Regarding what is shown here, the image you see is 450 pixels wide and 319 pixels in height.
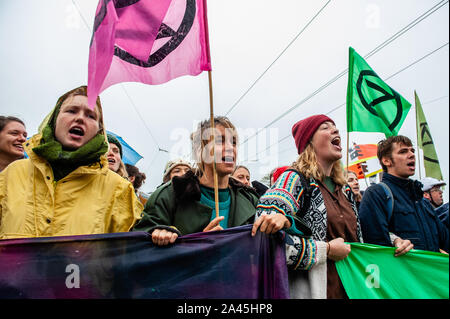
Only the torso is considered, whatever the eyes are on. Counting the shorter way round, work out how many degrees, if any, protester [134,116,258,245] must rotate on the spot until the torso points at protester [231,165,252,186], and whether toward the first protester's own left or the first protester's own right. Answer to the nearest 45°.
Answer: approximately 135° to the first protester's own left

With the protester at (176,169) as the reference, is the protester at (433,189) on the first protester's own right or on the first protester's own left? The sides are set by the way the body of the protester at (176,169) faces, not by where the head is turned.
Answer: on the first protester's own left

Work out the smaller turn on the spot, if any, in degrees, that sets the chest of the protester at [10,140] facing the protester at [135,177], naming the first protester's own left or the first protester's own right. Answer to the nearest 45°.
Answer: approximately 90° to the first protester's own left

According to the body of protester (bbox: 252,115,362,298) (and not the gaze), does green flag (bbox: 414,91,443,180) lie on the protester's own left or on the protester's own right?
on the protester's own left

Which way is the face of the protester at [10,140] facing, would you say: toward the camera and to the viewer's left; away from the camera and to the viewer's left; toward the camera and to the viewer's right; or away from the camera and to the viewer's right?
toward the camera and to the viewer's right

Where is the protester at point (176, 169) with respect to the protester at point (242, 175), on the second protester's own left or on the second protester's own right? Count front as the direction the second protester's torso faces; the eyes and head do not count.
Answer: on the second protester's own right

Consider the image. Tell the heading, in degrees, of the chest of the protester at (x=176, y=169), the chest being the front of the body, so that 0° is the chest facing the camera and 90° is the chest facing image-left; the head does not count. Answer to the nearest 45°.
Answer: approximately 315°

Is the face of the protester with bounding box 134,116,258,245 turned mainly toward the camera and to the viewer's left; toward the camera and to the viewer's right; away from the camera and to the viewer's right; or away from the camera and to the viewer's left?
toward the camera and to the viewer's right
